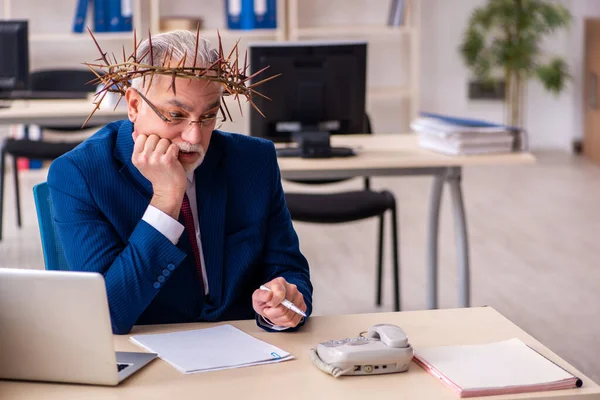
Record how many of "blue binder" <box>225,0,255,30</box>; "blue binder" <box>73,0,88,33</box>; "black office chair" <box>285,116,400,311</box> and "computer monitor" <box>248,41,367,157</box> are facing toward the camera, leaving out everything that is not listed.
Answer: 3

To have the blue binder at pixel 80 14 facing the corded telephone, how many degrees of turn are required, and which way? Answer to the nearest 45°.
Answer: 0° — it already faces it

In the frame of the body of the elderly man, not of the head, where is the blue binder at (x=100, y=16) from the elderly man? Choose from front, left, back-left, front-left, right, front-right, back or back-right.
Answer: back-left

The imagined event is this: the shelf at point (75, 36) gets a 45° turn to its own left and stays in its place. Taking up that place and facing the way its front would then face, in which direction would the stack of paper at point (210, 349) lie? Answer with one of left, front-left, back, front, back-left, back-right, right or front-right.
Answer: front-right

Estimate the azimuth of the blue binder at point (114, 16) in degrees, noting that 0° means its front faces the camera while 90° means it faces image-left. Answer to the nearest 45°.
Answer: approximately 0°

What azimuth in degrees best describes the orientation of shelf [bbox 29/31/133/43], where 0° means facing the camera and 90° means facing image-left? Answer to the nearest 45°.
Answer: approximately 0°

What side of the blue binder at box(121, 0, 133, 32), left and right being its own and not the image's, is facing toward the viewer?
front

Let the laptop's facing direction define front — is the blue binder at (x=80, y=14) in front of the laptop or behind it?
in front

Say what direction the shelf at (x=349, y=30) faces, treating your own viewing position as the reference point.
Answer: facing the viewer

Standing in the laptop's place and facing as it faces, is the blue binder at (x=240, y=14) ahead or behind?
ahead

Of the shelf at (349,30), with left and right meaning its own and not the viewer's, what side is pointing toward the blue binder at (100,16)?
right

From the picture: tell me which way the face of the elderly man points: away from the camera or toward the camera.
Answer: toward the camera

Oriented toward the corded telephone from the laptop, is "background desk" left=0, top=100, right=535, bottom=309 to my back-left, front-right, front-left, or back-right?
front-left

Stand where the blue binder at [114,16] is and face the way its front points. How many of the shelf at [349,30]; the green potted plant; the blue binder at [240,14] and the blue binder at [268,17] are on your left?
4
